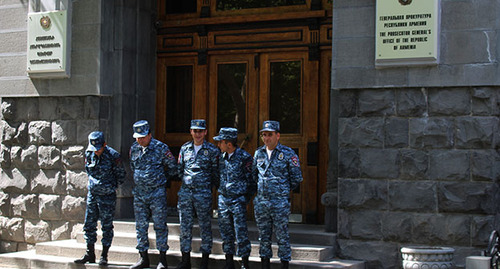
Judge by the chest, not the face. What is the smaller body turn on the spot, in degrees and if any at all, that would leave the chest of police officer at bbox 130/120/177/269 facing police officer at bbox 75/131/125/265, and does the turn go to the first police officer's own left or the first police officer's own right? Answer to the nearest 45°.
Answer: approximately 90° to the first police officer's own right

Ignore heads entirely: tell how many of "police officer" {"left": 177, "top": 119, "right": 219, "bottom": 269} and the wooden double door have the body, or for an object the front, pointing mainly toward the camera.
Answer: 2

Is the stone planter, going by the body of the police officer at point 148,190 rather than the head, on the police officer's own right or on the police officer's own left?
on the police officer's own left

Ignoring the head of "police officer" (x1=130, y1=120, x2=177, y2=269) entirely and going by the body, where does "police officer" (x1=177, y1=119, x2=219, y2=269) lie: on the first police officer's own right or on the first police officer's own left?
on the first police officer's own left

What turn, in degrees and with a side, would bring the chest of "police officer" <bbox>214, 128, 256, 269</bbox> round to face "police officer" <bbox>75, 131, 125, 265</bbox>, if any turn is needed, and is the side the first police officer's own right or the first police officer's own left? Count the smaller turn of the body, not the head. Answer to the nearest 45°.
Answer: approximately 45° to the first police officer's own right

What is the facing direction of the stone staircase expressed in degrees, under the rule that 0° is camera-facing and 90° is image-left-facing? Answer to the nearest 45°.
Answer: approximately 0°

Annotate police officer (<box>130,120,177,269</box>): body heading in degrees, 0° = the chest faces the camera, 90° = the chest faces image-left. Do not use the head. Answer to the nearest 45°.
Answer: approximately 45°

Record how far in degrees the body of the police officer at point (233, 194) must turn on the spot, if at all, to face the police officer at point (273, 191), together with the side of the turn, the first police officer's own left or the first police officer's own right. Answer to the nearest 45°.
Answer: approximately 90° to the first police officer's own left
